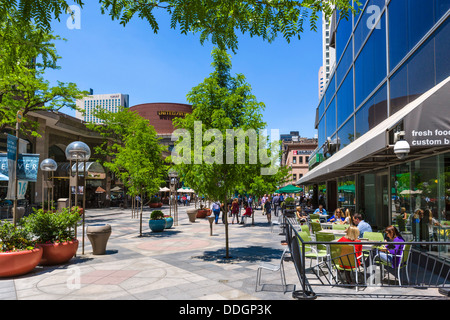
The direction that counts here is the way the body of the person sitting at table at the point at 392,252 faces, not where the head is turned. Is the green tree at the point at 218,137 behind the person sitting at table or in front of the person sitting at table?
in front

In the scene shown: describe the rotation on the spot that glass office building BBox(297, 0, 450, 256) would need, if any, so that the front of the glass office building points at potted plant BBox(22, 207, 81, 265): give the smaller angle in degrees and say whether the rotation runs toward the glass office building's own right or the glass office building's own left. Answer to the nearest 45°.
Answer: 0° — it already faces it

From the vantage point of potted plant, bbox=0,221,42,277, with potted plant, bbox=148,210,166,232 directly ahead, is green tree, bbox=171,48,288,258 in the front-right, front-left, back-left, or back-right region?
front-right

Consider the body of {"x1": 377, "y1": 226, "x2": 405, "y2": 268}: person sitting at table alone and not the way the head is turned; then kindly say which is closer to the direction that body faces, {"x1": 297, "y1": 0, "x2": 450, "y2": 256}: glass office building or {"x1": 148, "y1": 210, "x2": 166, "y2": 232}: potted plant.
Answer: the potted plant

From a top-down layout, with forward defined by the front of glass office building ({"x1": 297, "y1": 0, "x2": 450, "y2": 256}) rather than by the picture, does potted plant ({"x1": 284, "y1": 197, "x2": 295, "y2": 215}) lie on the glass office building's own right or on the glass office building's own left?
on the glass office building's own right

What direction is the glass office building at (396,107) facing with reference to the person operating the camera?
facing the viewer and to the left of the viewer

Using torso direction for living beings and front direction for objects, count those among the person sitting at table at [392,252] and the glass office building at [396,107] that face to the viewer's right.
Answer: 0

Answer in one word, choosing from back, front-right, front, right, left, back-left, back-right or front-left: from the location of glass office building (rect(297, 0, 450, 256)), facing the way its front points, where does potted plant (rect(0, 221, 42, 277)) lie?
front

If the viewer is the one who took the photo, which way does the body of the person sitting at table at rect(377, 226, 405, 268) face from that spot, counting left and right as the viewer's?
facing to the left of the viewer

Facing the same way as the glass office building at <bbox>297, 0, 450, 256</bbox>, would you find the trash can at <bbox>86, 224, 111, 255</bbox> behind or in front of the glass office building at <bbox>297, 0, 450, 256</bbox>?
in front

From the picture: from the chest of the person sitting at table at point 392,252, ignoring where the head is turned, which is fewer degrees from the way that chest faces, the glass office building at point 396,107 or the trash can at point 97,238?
the trash can
